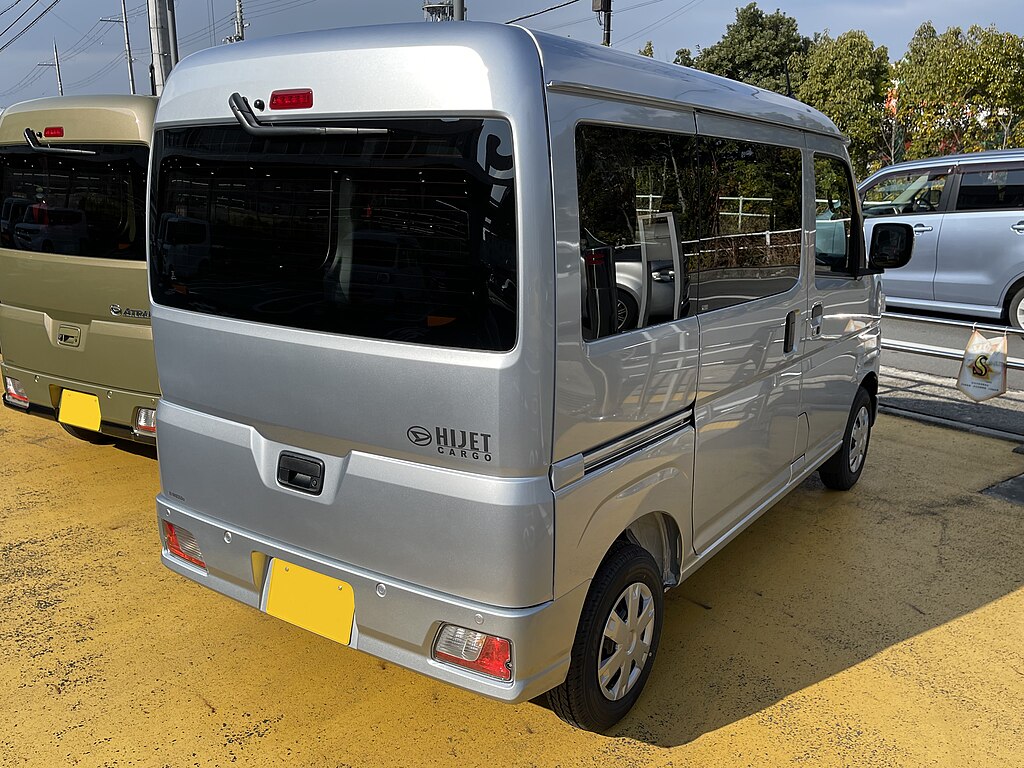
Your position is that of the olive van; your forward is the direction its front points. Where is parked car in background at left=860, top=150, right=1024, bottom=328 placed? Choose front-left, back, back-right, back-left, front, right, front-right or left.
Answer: front-right

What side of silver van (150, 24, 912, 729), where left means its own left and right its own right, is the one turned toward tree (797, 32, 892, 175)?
front

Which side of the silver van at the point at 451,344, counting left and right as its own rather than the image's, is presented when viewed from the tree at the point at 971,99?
front

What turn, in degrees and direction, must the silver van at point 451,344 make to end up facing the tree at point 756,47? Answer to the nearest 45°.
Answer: approximately 45° to its left

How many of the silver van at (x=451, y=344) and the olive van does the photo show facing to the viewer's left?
0

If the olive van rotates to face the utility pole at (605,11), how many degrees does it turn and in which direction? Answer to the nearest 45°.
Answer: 0° — it already faces it

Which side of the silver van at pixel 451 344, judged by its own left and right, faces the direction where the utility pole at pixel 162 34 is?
left

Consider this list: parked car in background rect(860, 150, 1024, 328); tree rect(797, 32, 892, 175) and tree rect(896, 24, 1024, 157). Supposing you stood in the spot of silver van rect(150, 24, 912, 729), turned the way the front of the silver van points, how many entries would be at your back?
0

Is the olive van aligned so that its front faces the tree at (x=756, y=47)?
yes

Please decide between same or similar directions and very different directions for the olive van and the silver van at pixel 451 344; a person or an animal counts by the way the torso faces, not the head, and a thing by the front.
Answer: same or similar directions

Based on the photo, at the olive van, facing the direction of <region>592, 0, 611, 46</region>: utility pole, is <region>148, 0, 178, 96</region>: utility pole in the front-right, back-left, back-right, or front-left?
front-left

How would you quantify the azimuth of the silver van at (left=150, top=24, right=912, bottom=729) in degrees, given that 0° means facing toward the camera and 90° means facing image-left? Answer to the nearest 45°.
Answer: approximately 225°

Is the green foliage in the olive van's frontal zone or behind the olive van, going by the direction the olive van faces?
frontal zone

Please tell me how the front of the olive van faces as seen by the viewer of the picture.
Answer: facing away from the viewer and to the right of the viewer
